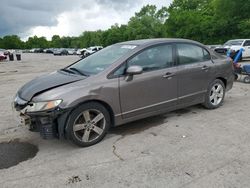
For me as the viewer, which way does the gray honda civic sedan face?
facing the viewer and to the left of the viewer
